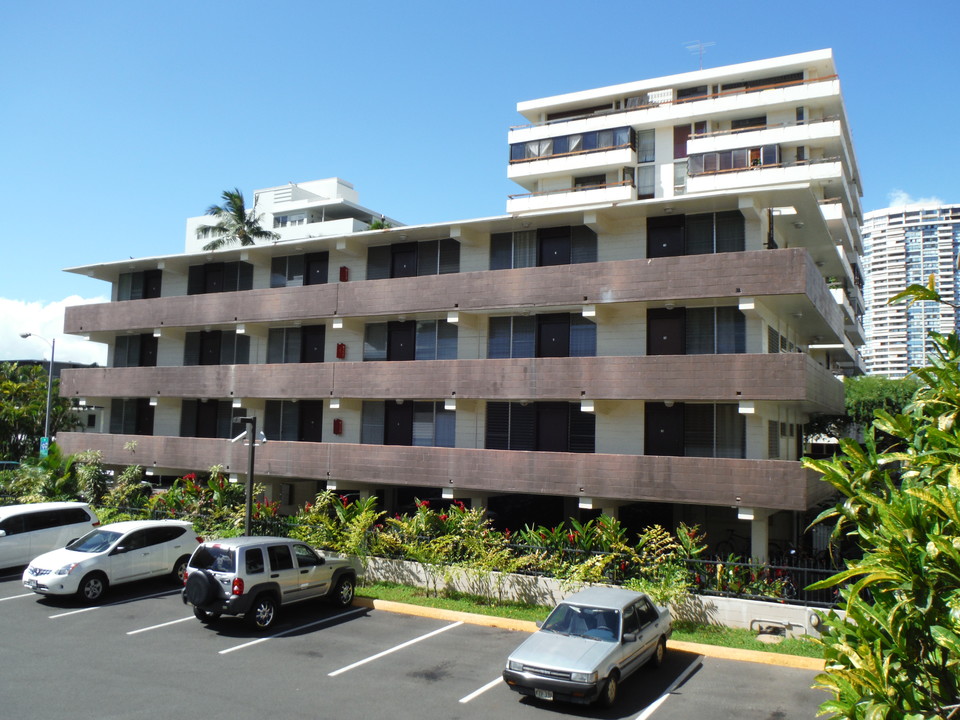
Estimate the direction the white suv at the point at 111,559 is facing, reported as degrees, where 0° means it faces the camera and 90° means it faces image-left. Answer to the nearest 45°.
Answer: approximately 45°

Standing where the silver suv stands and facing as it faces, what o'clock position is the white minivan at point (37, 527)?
The white minivan is roughly at 9 o'clock from the silver suv.

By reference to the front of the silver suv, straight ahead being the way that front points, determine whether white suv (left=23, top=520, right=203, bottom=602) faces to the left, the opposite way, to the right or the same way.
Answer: the opposite way

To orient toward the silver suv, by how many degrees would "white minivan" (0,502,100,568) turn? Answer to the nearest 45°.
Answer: approximately 90° to its left

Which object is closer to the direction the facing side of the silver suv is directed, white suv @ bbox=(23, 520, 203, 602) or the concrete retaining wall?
the concrete retaining wall

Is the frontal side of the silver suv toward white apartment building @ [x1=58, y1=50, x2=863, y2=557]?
yes

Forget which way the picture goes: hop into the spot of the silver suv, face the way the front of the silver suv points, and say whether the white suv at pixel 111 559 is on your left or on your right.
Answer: on your left

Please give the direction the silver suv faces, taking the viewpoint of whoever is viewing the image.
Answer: facing away from the viewer and to the right of the viewer

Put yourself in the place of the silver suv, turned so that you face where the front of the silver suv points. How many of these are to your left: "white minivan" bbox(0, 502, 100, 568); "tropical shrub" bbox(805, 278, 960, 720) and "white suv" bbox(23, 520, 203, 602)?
2

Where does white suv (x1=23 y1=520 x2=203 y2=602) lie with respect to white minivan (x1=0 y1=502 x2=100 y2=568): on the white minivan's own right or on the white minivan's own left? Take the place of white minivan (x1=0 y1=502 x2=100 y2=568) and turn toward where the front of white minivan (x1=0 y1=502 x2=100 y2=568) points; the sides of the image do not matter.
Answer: on the white minivan's own left

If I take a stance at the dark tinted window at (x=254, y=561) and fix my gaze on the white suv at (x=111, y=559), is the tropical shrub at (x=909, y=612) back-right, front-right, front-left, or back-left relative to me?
back-left

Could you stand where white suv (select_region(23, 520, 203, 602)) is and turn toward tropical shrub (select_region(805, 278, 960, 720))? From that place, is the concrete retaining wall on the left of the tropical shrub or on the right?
left

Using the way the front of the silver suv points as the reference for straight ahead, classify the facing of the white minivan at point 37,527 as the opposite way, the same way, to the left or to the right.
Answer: the opposite way
